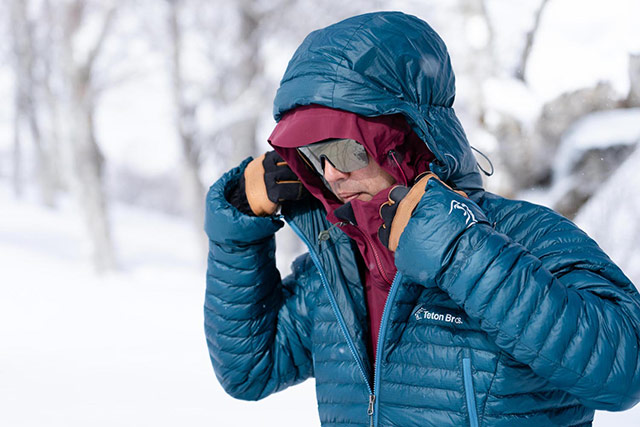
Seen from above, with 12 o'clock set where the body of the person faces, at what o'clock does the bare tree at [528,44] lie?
The bare tree is roughly at 5 o'clock from the person.

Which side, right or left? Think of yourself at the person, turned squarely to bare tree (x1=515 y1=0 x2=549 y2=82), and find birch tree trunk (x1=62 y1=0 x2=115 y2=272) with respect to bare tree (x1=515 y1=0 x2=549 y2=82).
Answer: left

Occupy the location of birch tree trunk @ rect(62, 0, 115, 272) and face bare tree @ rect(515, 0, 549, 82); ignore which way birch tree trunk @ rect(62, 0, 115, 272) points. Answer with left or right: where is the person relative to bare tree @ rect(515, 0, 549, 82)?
right

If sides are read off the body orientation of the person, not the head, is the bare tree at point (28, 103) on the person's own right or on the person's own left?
on the person's own right

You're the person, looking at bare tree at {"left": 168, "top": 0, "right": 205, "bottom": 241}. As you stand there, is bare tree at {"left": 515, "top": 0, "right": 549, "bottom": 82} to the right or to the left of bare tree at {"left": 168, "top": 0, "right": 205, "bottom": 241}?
right

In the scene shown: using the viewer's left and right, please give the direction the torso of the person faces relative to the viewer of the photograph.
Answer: facing the viewer and to the left of the viewer

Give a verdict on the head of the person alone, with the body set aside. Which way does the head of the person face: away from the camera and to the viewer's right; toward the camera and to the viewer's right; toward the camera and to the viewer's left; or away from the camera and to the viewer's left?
toward the camera and to the viewer's left

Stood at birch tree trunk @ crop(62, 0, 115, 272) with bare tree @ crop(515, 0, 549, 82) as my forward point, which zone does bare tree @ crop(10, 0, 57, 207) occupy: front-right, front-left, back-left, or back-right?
back-left
